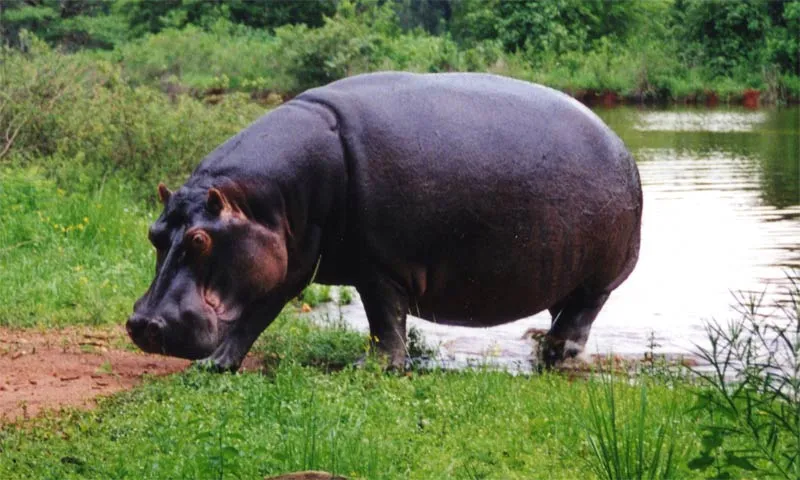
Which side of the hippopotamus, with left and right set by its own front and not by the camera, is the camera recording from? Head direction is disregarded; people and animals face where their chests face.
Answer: left

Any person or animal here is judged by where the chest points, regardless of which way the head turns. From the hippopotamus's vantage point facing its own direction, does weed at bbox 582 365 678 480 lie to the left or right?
on its left

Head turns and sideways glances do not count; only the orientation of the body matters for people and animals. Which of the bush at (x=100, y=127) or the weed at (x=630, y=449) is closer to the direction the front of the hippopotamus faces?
the bush

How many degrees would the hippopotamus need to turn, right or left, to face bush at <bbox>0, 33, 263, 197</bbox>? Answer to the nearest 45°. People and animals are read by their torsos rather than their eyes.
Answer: approximately 45° to its right
